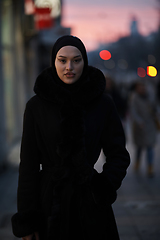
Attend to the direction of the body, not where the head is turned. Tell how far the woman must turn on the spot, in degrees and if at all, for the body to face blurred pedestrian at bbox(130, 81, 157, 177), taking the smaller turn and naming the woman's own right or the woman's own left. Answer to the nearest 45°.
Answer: approximately 180°

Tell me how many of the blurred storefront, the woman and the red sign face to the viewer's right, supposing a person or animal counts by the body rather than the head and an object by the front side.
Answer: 1

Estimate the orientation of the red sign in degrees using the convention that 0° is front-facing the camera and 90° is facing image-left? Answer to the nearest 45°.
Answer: approximately 0°

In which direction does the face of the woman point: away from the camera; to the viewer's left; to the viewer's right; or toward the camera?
toward the camera

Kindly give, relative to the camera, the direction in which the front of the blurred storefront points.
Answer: facing to the right of the viewer

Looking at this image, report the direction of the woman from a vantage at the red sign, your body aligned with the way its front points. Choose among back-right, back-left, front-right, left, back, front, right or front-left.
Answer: front

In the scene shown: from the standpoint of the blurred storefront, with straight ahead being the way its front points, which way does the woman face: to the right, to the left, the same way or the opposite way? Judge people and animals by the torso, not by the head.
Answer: to the right

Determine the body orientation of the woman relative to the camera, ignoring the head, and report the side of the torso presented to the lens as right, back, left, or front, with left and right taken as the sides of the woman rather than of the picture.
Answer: front
